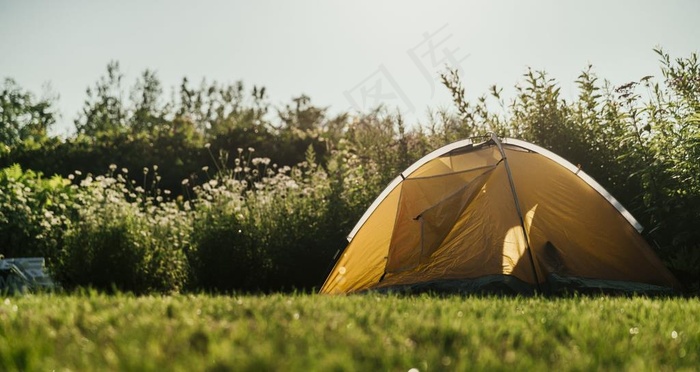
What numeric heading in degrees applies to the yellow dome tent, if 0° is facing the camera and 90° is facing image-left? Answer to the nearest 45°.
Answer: approximately 45°

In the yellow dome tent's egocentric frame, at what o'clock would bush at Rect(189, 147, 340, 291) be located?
The bush is roughly at 2 o'clock from the yellow dome tent.

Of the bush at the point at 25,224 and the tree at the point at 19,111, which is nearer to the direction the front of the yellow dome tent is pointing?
the bush

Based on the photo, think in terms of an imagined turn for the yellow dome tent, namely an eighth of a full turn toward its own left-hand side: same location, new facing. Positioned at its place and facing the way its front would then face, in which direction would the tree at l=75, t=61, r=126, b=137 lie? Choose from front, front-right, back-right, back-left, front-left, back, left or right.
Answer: back-right

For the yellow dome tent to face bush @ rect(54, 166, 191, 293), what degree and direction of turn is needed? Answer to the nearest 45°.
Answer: approximately 45° to its right

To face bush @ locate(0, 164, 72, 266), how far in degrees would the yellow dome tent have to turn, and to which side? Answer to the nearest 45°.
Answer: approximately 45° to its right

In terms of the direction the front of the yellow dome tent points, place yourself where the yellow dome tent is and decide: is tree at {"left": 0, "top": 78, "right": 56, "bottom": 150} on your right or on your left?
on your right
